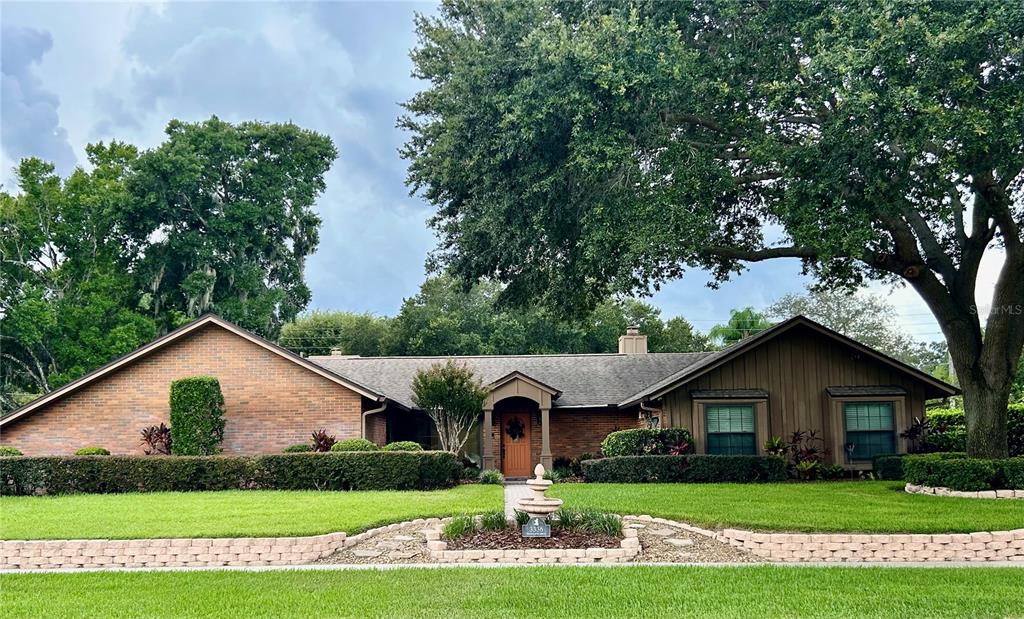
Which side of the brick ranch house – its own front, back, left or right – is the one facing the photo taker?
front

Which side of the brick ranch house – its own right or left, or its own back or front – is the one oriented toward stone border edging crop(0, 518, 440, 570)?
front

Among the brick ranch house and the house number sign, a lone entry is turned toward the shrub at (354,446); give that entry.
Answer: the brick ranch house

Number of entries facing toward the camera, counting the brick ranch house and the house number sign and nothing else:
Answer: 2

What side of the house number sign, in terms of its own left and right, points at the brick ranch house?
back

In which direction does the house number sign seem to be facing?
toward the camera

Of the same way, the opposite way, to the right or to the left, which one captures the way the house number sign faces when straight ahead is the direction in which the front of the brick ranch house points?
the same way

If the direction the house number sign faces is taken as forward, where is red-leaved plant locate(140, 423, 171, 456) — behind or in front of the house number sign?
behind

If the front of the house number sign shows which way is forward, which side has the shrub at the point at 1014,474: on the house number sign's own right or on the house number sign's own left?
on the house number sign's own left

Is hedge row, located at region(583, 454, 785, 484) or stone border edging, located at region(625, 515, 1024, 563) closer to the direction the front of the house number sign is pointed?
the stone border edging

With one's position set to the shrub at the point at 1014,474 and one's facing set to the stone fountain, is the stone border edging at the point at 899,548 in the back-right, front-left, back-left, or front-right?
front-left

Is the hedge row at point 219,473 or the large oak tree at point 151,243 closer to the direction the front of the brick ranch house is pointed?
the hedge row
